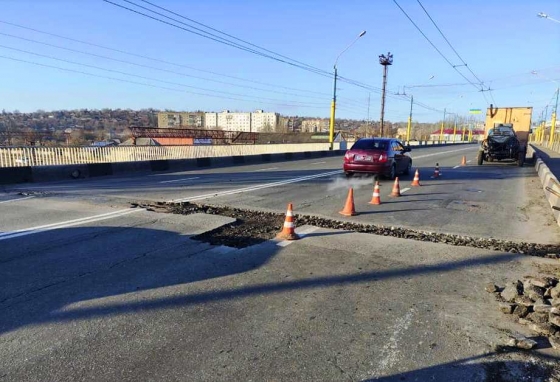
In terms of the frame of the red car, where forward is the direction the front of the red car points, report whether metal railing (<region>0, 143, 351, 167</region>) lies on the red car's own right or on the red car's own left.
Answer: on the red car's own left

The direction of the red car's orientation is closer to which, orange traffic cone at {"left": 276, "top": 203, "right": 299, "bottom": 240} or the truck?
the truck

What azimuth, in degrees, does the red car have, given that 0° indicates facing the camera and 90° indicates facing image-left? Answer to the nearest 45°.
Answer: approximately 225°

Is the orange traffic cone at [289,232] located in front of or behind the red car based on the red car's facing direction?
behind

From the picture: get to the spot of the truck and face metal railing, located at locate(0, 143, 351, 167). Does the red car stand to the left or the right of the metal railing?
left

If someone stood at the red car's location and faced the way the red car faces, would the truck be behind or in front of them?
in front
